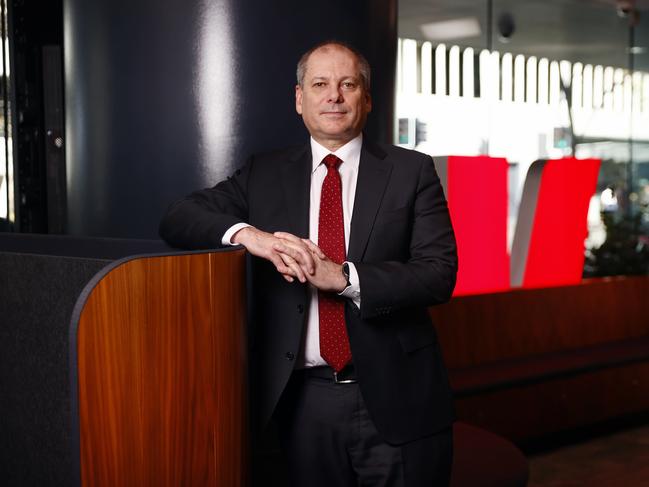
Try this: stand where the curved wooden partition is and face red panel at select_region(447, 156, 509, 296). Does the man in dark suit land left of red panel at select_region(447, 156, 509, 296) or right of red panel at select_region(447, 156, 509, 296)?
right

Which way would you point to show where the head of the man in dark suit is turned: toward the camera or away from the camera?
toward the camera

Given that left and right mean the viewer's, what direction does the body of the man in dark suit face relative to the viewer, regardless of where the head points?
facing the viewer

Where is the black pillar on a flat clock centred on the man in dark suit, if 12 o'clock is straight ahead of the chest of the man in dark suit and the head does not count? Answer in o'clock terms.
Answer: The black pillar is roughly at 5 o'clock from the man in dark suit.

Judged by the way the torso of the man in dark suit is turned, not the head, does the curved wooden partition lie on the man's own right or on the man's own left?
on the man's own right

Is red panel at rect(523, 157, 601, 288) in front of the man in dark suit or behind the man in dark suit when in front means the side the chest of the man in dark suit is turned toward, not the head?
behind

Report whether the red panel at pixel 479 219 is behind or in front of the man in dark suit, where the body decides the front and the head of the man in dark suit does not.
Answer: behind

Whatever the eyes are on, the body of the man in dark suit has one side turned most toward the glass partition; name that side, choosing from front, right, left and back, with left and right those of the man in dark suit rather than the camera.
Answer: back

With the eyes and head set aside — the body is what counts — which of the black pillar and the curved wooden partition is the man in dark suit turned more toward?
the curved wooden partition
